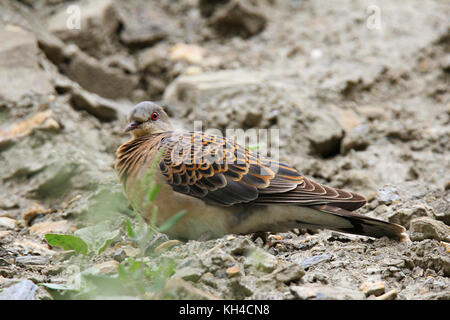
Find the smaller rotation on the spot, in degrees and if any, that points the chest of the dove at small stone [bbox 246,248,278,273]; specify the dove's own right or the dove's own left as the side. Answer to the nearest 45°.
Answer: approximately 90° to the dove's own left

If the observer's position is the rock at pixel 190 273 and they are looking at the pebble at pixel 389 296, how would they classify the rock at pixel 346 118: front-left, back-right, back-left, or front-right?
front-left

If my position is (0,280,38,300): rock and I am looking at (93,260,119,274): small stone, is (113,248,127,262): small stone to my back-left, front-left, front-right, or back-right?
front-left

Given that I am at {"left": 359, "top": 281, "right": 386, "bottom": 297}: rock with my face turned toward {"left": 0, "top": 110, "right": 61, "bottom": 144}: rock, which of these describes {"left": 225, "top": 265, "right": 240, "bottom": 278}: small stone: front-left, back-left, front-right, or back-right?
front-left

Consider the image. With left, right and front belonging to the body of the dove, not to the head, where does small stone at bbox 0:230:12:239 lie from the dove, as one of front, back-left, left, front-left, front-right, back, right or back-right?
front

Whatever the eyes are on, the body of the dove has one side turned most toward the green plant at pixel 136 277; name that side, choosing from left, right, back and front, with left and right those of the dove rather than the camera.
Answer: left

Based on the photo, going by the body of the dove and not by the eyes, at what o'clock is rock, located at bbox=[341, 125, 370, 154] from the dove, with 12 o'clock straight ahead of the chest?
The rock is roughly at 4 o'clock from the dove.

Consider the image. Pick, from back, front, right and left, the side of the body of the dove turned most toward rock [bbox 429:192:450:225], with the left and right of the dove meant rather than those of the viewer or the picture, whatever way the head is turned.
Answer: back

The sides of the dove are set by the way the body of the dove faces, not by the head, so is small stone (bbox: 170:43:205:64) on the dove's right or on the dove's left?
on the dove's right

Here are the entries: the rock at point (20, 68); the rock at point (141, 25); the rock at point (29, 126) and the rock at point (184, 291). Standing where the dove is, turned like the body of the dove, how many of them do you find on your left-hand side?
1

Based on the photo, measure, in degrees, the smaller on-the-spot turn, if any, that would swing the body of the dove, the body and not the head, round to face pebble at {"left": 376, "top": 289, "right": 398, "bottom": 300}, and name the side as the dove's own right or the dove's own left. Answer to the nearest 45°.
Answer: approximately 135° to the dove's own left

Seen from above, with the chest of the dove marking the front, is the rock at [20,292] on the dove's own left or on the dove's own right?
on the dove's own left

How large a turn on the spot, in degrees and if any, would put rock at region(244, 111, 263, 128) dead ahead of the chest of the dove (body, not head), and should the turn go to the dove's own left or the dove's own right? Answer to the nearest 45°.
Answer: approximately 90° to the dove's own right

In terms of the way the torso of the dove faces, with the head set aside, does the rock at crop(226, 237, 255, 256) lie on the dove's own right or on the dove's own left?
on the dove's own left

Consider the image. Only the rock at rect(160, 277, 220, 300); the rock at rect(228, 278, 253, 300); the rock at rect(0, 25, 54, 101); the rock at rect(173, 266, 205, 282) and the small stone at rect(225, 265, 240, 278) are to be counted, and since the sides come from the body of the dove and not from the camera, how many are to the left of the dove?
4

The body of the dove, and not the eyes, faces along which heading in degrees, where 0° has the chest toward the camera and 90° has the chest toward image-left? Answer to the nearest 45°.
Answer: approximately 90°

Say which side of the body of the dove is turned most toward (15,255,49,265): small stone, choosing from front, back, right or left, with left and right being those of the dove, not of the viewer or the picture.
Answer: front

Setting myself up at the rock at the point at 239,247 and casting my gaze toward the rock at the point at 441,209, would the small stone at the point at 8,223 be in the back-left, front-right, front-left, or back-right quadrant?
back-left
